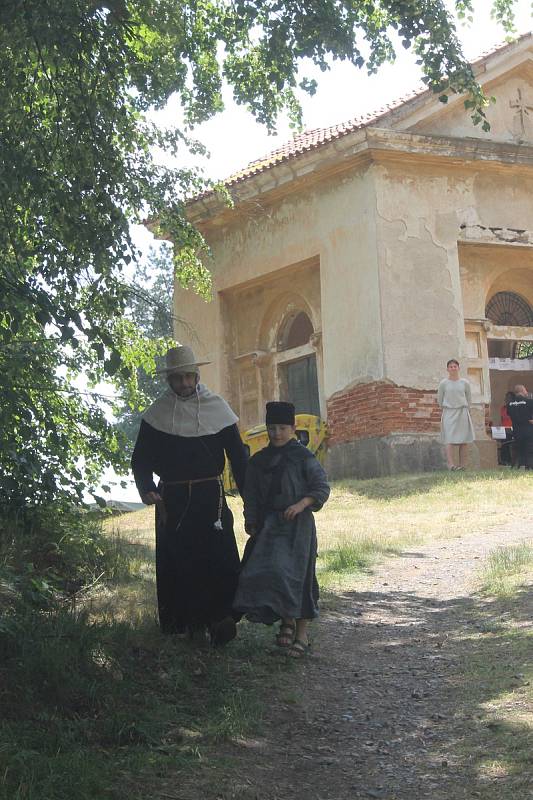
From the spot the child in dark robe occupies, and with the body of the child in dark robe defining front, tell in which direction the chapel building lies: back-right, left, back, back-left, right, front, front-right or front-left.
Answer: back

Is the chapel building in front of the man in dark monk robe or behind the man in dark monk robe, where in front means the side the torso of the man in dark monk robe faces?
behind

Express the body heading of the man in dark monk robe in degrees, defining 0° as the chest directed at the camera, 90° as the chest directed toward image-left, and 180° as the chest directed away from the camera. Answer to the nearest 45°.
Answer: approximately 0°

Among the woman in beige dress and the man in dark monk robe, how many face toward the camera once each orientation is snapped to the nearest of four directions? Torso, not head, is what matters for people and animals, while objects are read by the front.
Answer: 2

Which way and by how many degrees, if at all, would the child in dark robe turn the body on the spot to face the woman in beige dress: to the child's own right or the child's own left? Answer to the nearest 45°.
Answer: approximately 180°

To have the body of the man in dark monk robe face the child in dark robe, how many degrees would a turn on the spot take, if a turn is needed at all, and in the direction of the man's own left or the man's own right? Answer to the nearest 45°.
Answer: approximately 90° to the man's own left

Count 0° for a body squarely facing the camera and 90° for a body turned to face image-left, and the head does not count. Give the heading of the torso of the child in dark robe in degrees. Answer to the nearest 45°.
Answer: approximately 0°

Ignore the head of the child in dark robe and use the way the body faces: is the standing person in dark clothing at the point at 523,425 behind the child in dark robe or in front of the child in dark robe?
behind

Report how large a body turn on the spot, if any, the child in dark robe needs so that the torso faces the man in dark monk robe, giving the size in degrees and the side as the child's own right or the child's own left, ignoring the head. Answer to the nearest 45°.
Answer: approximately 90° to the child's own right
